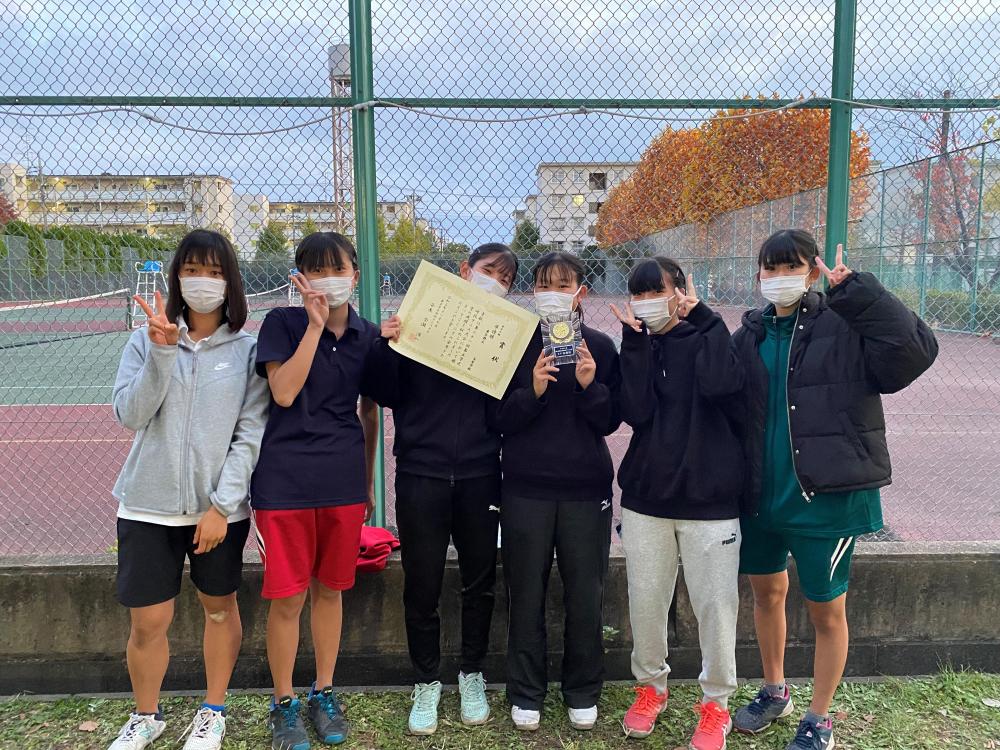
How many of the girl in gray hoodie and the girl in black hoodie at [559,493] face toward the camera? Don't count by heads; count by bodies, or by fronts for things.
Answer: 2

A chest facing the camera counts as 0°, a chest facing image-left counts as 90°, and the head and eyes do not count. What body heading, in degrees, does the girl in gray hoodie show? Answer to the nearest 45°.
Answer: approximately 0°

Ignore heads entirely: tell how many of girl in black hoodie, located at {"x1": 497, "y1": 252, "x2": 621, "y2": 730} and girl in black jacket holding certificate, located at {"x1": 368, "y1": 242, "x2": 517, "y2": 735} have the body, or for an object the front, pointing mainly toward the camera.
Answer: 2

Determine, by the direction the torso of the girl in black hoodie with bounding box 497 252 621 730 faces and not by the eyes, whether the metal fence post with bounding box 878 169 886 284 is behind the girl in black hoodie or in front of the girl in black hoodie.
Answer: behind

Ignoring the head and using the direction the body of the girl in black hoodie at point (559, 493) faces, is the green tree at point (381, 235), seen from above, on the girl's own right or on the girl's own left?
on the girl's own right

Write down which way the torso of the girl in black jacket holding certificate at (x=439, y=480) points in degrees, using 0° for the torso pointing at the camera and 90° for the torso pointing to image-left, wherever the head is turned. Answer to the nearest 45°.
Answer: approximately 0°
